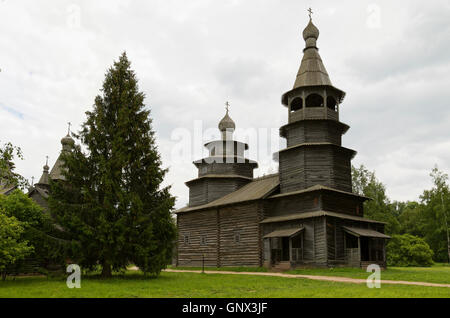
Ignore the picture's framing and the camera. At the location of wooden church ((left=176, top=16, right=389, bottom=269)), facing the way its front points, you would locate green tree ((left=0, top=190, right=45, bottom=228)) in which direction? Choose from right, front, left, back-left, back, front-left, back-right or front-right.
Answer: right

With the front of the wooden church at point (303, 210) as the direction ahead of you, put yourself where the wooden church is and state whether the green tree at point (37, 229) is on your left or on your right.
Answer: on your right

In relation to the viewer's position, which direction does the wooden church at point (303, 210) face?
facing the viewer and to the right of the viewer

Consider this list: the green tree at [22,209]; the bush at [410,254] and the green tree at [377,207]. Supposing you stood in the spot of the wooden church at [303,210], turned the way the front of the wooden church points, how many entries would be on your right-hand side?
1

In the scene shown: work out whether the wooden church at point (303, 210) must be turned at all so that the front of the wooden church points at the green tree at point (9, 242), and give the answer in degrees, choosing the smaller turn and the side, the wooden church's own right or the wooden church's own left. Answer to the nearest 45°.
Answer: approximately 90° to the wooden church's own right

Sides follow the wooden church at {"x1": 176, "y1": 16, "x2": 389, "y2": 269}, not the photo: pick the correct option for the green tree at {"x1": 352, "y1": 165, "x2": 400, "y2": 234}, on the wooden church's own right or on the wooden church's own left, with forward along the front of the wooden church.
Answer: on the wooden church's own left

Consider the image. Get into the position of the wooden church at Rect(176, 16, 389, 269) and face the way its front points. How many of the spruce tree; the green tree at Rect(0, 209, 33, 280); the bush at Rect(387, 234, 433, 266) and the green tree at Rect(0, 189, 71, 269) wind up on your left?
1

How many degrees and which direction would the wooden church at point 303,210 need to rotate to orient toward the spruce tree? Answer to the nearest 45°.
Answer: approximately 90° to its right

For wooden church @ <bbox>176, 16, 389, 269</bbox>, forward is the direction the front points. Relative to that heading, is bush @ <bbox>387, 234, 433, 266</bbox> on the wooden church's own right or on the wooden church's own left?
on the wooden church's own left
